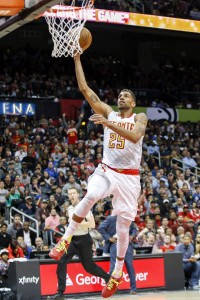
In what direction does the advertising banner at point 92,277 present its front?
toward the camera

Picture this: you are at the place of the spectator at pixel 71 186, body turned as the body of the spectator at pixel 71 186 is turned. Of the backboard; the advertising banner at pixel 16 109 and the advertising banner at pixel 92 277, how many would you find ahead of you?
2

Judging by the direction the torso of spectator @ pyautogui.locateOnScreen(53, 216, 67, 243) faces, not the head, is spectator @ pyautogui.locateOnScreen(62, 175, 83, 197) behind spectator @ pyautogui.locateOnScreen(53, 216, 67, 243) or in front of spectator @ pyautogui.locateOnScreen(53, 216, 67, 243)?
behind

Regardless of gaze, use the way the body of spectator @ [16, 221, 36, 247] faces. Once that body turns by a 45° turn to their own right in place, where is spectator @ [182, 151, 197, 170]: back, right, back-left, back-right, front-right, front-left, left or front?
back

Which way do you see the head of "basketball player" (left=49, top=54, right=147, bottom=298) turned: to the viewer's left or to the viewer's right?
to the viewer's left

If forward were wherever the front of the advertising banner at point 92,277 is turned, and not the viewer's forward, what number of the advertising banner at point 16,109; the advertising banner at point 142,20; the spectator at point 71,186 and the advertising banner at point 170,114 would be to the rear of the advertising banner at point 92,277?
4

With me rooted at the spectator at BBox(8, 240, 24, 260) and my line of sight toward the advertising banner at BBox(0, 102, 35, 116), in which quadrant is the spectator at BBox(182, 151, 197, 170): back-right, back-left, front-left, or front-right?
front-right

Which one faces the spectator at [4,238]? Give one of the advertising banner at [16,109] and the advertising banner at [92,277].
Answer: the advertising banner at [16,109]

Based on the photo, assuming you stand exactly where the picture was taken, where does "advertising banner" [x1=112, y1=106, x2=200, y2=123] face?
facing the viewer

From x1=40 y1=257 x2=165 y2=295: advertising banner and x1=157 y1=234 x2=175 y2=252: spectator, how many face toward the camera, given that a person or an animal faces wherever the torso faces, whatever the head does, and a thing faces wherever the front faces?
2

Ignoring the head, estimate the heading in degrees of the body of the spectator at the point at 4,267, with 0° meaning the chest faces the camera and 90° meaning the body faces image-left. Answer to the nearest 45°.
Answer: approximately 315°

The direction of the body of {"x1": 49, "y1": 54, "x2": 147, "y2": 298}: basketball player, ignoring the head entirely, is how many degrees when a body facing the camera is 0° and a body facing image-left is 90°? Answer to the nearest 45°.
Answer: approximately 45°

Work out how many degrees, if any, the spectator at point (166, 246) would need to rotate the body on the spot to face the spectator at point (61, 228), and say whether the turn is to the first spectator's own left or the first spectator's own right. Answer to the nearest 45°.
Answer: approximately 90° to the first spectator's own right
